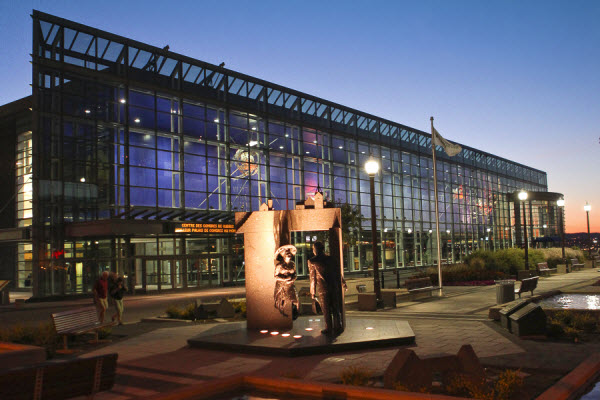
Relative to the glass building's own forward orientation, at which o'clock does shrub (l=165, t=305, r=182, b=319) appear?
The shrub is roughly at 1 o'clock from the glass building.

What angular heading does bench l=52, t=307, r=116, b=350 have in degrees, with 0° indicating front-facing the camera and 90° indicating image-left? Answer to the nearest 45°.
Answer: approximately 315°

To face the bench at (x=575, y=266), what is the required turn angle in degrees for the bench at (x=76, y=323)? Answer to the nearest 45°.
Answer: approximately 90° to its left

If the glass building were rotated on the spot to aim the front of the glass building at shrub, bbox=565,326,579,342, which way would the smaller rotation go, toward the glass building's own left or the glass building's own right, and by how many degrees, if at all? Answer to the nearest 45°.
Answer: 0° — it already faces it

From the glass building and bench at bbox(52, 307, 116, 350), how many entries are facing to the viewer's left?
0

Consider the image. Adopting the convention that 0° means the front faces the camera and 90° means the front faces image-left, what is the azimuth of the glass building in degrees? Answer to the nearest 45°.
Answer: approximately 315°

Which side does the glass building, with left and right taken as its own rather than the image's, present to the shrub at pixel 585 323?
front

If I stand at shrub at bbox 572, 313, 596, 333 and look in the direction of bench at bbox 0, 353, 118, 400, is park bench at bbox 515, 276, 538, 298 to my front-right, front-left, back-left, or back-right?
back-right

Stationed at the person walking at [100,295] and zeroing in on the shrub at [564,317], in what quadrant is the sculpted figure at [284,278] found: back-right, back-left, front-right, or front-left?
front-right

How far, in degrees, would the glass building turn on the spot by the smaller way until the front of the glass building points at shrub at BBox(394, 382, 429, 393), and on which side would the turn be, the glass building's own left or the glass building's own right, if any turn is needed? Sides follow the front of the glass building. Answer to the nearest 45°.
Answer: approximately 45° to the glass building's own right

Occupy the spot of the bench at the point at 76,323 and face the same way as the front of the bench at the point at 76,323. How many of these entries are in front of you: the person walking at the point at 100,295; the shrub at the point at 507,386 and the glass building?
1

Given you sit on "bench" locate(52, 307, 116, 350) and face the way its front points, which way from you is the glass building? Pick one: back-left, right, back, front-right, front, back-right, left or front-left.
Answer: back-left

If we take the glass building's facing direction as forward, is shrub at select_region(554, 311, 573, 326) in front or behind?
in front

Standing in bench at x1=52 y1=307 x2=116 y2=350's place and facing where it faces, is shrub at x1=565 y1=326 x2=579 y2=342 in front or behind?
in front

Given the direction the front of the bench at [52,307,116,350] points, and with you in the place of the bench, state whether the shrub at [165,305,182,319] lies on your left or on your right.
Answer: on your left

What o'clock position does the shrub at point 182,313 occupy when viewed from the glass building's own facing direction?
The shrub is roughly at 1 o'clock from the glass building.
